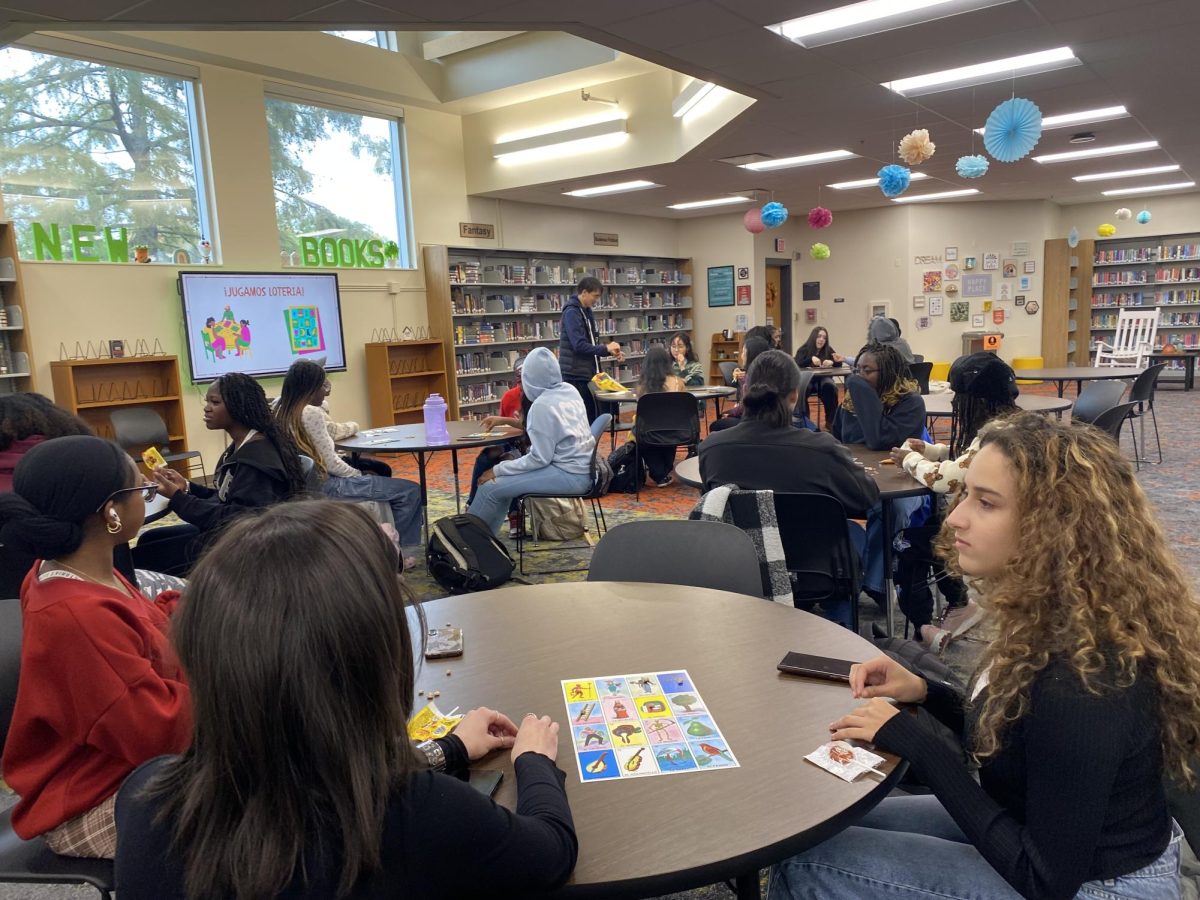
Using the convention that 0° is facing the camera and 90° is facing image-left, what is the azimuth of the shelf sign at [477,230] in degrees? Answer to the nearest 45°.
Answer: approximately 0°

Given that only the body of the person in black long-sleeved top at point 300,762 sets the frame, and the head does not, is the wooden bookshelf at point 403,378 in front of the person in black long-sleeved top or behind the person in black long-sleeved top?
in front

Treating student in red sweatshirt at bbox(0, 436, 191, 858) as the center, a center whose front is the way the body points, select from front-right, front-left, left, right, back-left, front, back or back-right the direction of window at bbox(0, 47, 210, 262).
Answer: front-left

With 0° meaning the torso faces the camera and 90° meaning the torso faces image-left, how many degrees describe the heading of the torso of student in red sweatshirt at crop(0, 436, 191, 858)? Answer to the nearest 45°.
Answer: approximately 225°

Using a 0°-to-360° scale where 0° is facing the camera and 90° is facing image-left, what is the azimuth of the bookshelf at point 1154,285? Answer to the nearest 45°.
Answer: approximately 0°

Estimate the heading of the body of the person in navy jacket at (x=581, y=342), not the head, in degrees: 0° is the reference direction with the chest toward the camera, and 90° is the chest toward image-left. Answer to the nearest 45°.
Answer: approximately 270°

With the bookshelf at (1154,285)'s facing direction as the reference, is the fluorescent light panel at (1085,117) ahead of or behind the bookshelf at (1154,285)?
ahead

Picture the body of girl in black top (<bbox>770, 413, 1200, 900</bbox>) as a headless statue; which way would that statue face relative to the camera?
to the viewer's left
